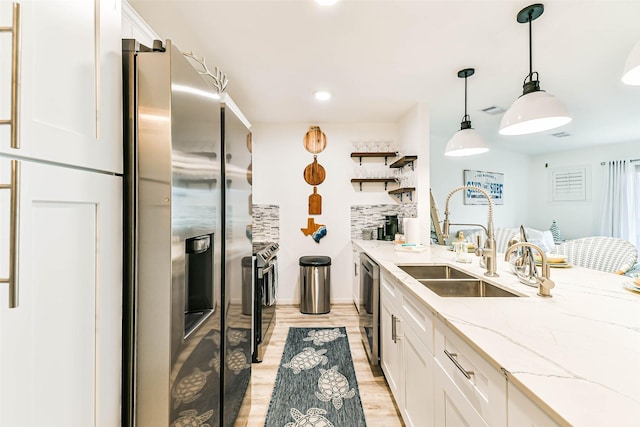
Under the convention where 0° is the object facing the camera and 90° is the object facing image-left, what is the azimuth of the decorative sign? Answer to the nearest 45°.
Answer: approximately 0°

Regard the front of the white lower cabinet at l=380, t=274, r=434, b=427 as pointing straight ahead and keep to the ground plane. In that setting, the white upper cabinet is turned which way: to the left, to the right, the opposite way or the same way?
the opposite way

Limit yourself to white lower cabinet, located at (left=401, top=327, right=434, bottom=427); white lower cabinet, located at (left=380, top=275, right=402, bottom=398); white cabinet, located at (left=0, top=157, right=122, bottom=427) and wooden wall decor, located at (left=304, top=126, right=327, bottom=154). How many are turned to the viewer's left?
2

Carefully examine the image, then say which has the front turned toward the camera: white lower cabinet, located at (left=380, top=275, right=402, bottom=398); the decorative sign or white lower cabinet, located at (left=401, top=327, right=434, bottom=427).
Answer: the decorative sign

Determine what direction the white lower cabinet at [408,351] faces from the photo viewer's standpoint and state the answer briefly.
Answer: facing to the left of the viewer

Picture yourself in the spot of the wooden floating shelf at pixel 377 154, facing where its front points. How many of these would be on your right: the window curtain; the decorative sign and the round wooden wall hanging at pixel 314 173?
1

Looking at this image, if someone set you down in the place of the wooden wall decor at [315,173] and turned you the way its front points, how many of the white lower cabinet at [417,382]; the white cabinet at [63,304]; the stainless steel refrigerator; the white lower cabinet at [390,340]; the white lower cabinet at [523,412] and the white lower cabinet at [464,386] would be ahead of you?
6

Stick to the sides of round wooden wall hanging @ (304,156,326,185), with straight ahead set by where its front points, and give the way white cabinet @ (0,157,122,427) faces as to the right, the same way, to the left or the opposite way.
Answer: to the left

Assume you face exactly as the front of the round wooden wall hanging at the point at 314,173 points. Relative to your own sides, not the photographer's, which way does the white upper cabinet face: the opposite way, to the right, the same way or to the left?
to the left

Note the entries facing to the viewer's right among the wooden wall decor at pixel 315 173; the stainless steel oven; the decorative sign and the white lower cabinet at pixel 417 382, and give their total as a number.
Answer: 1

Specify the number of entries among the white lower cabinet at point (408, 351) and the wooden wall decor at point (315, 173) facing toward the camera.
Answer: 1

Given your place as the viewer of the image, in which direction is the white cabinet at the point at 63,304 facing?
facing the viewer and to the right of the viewer

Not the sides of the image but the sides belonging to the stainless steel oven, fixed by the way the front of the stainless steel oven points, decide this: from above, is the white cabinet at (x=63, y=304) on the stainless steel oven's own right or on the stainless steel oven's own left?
on the stainless steel oven's own right

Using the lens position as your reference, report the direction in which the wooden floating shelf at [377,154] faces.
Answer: facing the viewer

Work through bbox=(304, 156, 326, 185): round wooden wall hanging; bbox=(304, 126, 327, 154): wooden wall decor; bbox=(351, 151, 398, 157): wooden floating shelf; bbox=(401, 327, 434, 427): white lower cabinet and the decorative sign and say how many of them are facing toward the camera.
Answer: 4

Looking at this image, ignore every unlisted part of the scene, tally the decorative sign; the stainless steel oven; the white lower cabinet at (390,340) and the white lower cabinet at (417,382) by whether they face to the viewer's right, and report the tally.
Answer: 1

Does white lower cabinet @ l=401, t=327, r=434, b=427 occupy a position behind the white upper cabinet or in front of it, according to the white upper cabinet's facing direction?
in front

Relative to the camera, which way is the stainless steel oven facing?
to the viewer's right
